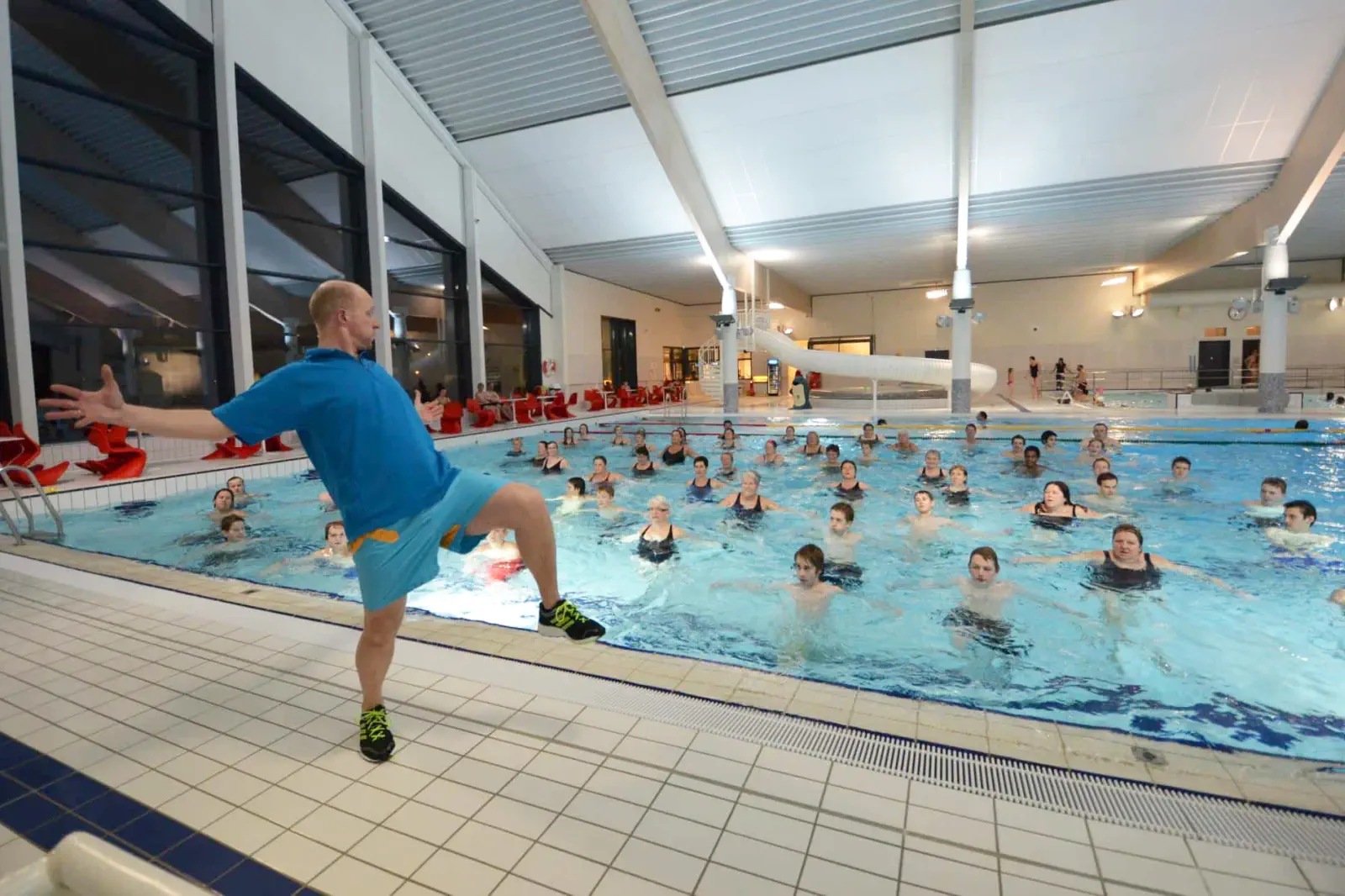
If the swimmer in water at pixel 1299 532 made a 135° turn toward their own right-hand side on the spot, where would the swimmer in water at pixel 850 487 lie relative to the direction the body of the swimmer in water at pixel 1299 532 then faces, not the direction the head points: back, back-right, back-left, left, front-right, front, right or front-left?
left

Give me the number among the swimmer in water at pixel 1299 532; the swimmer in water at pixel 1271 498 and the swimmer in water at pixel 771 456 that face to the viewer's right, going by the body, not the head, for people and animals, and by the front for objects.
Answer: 0

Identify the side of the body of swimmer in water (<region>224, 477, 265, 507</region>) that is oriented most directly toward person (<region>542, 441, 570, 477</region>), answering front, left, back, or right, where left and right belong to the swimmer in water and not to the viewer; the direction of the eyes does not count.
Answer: left

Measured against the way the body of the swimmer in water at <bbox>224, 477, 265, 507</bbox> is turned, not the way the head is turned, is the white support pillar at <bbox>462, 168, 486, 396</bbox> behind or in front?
behind

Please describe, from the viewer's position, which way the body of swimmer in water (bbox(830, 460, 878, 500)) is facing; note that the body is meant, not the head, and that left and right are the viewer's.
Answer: facing the viewer

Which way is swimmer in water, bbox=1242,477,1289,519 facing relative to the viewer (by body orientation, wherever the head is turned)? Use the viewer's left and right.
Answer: facing the viewer and to the left of the viewer

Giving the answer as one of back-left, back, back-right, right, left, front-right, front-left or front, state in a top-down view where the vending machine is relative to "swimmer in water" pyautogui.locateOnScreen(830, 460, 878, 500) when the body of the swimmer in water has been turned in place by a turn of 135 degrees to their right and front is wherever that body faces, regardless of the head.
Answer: front-right

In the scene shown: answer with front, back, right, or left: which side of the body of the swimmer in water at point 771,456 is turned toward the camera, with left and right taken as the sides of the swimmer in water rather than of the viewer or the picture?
front

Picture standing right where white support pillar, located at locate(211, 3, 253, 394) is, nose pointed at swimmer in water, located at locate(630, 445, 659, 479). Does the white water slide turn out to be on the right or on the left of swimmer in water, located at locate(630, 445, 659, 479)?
left

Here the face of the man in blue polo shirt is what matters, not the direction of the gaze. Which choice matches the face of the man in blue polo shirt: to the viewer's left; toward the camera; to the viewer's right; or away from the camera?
to the viewer's right

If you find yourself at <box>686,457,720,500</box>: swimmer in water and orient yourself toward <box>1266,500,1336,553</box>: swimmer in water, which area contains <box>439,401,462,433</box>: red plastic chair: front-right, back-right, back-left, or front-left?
back-left
